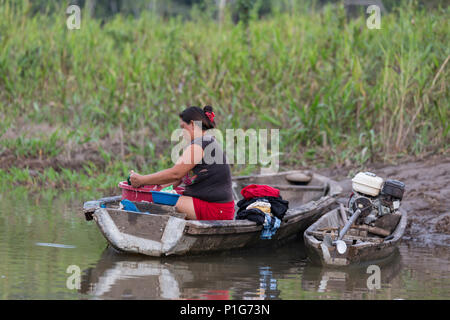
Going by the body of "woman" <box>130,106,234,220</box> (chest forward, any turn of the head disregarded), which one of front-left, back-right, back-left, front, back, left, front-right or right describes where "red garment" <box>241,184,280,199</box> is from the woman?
back-right

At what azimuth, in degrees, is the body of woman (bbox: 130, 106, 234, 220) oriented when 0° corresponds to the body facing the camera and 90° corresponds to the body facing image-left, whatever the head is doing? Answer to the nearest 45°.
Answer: approximately 90°

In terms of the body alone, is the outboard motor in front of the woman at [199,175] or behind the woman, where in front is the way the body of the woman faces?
behind

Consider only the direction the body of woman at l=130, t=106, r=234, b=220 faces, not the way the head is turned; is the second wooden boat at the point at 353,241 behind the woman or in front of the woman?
behind
